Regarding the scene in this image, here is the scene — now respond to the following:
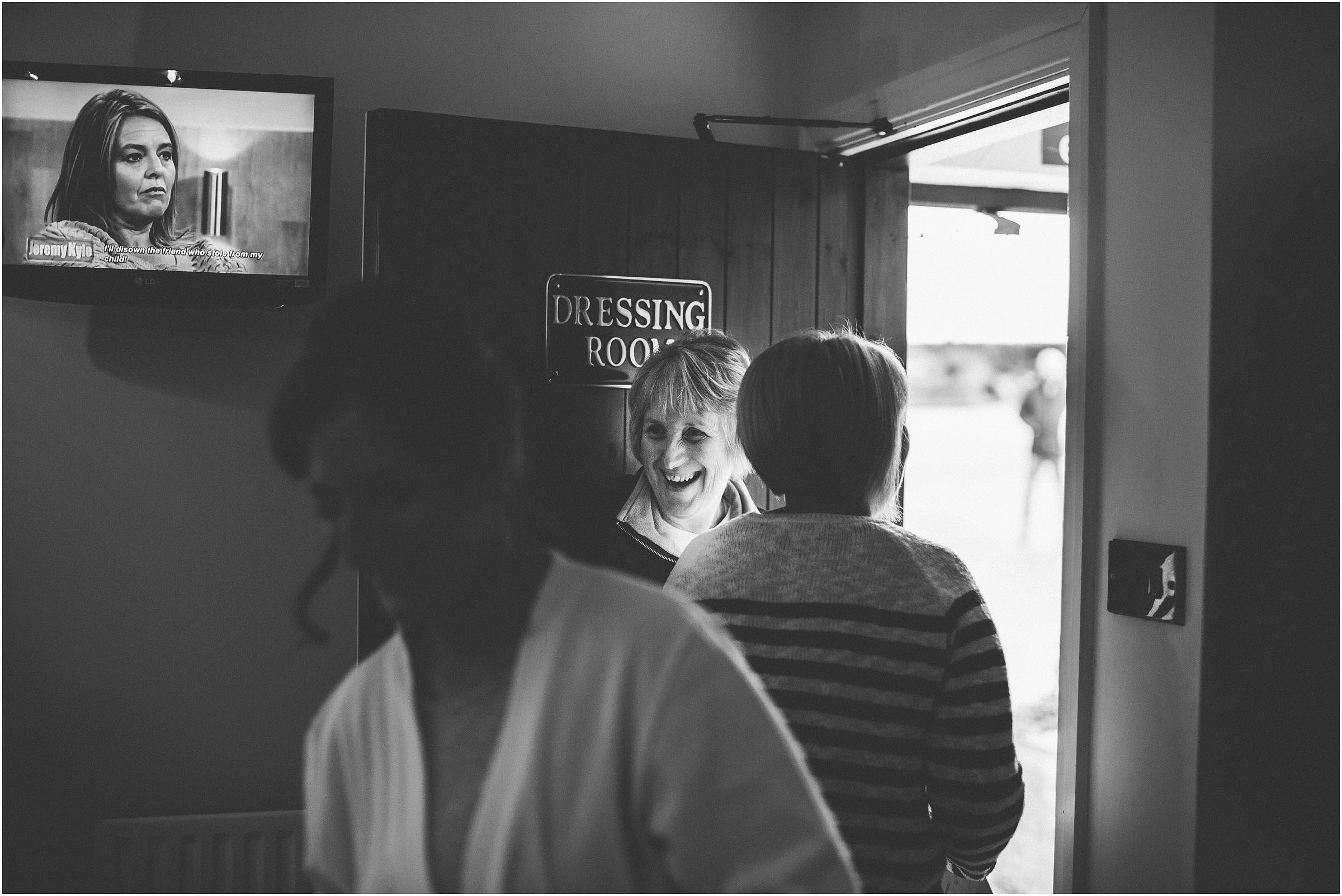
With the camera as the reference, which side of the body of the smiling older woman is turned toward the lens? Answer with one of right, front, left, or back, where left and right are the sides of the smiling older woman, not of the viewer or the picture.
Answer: front

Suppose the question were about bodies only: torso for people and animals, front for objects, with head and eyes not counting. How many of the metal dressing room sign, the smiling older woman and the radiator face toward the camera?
3

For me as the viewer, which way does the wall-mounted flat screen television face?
facing the viewer

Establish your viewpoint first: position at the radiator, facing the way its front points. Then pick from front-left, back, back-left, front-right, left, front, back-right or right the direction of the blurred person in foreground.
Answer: front

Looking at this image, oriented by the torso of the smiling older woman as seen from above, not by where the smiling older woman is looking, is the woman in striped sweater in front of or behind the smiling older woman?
in front

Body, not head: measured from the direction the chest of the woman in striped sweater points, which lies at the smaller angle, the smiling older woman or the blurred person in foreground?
the smiling older woman
